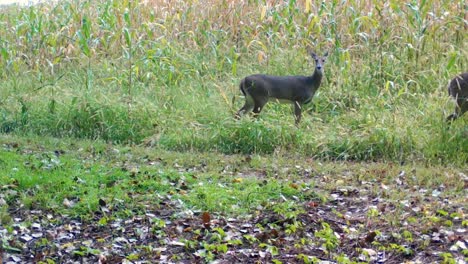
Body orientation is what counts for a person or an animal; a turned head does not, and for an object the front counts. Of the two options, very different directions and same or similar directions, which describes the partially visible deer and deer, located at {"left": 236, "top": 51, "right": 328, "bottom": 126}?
same or similar directions

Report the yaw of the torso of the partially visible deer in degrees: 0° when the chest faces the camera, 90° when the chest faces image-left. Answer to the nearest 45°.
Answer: approximately 270°

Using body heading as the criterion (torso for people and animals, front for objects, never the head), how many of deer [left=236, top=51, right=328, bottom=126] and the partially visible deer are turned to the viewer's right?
2

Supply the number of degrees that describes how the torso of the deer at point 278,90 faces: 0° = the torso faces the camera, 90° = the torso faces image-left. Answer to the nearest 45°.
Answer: approximately 270°

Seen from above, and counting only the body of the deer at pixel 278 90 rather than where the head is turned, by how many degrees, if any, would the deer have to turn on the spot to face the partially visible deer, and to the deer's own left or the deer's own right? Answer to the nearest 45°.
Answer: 0° — it already faces it

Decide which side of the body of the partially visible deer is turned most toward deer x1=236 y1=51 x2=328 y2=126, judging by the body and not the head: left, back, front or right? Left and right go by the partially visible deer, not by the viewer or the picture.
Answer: back
